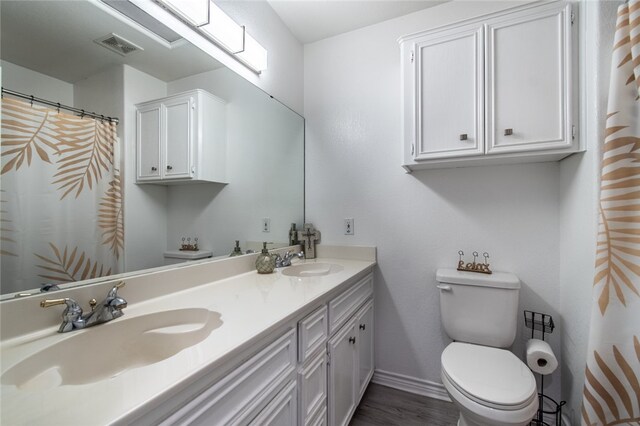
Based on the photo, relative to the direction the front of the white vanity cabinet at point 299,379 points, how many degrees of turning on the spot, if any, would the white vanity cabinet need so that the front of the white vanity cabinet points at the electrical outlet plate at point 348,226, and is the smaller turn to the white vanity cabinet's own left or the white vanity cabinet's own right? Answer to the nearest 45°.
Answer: approximately 90° to the white vanity cabinet's own left

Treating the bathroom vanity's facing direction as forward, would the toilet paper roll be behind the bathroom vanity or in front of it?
in front

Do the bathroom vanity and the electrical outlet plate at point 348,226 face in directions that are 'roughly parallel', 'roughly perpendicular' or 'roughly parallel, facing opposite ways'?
roughly perpendicular

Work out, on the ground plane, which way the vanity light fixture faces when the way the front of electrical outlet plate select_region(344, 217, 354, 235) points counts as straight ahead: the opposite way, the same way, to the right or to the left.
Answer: to the left

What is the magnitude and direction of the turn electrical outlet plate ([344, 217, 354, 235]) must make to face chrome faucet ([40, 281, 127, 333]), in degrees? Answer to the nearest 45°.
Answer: approximately 45° to its right

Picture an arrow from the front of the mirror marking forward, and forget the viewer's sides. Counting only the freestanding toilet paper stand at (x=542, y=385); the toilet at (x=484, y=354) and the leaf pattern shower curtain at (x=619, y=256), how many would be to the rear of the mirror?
0

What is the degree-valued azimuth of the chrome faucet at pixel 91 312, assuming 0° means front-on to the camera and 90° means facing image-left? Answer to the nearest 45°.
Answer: approximately 315°

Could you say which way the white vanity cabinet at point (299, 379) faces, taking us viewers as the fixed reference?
facing the viewer and to the right of the viewer

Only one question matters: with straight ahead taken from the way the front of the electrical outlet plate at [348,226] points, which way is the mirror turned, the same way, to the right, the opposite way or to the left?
to the left

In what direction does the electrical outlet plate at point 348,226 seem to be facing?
toward the camera

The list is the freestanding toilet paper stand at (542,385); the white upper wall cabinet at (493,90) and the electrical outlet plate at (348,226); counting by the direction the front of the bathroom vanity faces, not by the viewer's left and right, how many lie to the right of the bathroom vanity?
0

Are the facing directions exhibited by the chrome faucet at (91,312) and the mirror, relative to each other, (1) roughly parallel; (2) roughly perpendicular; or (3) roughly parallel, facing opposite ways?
roughly parallel

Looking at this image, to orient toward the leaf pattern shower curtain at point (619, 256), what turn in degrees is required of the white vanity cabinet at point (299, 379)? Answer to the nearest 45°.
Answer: approximately 45° to its left

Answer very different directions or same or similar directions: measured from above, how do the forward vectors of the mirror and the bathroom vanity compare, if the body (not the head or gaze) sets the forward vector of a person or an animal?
same or similar directions

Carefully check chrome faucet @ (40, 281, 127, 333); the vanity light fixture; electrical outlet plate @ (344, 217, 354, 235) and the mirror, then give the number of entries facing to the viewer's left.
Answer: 0

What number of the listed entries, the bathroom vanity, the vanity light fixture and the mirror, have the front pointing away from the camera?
0

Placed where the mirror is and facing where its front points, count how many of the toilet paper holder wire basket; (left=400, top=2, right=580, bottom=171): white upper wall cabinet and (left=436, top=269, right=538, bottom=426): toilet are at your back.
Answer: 0

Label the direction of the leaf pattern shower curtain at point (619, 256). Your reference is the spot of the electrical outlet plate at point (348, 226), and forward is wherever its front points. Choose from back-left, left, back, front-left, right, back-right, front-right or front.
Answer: front-left

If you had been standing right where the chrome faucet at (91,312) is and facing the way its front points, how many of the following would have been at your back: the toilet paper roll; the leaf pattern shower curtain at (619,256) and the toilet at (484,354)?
0
